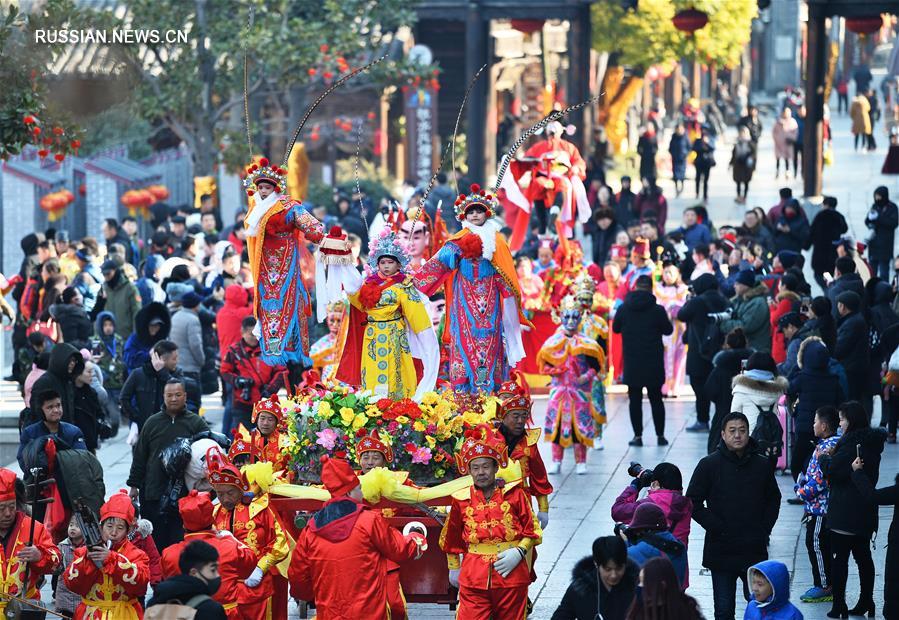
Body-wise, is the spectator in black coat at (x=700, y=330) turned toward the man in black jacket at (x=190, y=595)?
no

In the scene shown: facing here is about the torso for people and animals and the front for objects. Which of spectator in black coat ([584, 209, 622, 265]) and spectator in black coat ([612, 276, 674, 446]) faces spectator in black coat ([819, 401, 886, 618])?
spectator in black coat ([584, 209, 622, 265])

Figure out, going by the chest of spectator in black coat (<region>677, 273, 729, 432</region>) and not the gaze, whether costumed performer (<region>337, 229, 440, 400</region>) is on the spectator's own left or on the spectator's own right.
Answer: on the spectator's own left

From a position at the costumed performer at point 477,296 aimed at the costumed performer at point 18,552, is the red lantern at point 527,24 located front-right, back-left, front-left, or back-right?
back-right

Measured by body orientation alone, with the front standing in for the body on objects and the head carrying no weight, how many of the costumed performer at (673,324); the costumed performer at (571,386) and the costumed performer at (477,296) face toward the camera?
3

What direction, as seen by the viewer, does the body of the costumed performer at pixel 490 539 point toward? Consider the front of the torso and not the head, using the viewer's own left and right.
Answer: facing the viewer

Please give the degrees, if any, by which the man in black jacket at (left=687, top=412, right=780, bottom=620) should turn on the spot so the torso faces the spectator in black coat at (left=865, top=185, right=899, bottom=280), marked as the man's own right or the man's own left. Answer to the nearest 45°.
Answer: approximately 180°

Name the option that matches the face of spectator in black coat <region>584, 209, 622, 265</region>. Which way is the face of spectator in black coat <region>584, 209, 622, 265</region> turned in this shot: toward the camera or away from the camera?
toward the camera

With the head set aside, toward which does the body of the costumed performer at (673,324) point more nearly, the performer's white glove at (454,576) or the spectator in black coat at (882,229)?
the performer's white glove

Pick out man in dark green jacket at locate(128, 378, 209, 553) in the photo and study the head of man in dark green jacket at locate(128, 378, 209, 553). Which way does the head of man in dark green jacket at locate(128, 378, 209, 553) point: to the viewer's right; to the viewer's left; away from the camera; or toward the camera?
toward the camera

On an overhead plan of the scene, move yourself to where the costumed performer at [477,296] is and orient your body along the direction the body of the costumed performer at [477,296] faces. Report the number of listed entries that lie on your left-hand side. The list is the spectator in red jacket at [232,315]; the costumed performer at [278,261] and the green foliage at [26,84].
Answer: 0

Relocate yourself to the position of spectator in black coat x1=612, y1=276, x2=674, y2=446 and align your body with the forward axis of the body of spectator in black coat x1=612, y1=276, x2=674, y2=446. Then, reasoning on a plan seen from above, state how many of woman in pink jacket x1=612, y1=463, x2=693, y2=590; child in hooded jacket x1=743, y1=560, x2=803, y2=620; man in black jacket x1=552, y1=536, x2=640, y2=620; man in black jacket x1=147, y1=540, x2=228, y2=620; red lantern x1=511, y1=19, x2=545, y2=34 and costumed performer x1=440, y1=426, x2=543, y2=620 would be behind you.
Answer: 5

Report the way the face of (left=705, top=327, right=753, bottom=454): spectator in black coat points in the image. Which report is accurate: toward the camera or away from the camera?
away from the camera
